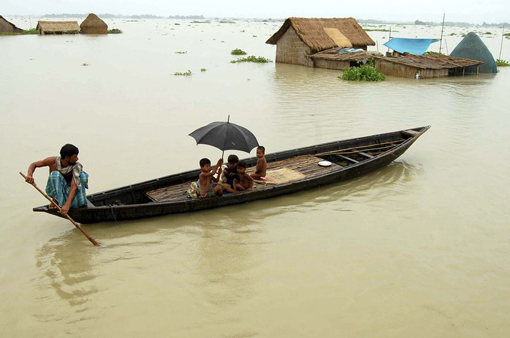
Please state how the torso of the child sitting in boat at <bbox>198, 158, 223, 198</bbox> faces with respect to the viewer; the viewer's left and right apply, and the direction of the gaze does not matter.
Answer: facing the viewer and to the right of the viewer

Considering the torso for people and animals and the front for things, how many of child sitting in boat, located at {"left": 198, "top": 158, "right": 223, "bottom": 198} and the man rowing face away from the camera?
0

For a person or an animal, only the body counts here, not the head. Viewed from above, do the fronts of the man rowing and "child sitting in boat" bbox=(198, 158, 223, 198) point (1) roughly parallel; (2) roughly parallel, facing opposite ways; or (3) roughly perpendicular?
roughly parallel

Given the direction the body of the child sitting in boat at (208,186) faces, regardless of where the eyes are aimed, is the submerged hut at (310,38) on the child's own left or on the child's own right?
on the child's own left

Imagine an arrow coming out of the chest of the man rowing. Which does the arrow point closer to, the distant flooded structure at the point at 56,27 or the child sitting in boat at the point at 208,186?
the child sitting in boat

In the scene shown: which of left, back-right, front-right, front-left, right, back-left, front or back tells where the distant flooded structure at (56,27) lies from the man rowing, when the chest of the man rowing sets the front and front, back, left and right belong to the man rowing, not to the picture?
back-left

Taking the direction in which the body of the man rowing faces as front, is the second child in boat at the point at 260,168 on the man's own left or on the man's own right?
on the man's own left

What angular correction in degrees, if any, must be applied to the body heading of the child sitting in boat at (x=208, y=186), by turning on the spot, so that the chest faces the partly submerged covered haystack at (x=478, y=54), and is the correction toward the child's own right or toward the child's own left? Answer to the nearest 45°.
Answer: approximately 90° to the child's own left

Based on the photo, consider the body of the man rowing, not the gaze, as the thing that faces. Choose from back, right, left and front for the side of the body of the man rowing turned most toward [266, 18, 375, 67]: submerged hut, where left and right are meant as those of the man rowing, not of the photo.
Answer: left

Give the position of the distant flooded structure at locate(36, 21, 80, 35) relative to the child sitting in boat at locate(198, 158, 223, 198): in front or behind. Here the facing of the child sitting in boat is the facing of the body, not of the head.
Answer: behind

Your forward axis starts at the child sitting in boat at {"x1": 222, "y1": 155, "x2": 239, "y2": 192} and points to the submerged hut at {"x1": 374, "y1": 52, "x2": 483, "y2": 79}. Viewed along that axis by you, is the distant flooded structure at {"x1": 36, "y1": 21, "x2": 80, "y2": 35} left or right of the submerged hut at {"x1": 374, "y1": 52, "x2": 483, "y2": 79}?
left

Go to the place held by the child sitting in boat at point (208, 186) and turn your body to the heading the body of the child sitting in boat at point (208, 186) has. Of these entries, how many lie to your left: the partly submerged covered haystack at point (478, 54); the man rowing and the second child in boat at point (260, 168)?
2

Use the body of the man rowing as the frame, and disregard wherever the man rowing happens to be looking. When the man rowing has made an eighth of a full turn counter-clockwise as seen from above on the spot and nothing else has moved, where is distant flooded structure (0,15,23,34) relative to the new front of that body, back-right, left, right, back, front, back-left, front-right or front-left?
left

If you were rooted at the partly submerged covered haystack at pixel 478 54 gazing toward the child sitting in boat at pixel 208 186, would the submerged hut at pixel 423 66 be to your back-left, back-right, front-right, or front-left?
front-right
